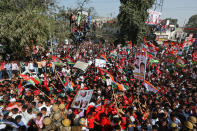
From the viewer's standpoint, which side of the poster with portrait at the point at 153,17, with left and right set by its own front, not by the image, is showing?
front

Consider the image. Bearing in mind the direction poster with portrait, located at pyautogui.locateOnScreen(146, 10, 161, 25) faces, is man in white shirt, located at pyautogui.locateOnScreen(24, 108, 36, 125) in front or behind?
in front
